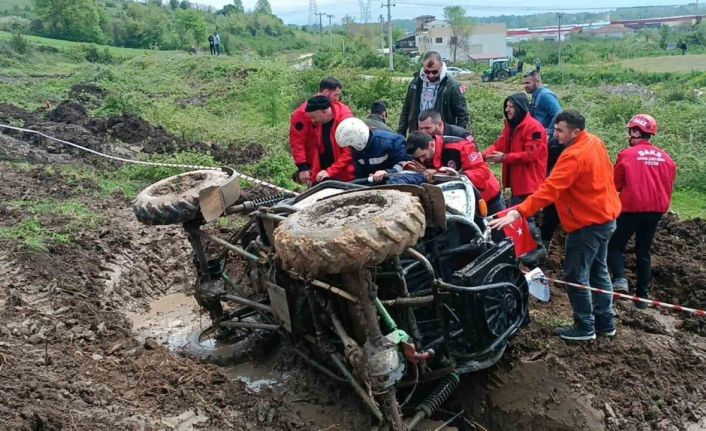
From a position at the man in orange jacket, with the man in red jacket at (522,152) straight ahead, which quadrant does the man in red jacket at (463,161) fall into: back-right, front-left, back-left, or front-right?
front-left

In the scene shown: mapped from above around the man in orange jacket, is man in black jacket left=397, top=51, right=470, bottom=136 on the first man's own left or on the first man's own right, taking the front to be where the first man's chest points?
on the first man's own right

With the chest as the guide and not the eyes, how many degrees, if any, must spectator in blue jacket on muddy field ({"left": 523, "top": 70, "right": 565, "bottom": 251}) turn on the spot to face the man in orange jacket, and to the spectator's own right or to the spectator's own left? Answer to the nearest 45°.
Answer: approximately 45° to the spectator's own left

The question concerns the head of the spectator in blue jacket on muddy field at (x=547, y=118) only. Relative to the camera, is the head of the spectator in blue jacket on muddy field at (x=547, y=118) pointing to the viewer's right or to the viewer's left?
to the viewer's left

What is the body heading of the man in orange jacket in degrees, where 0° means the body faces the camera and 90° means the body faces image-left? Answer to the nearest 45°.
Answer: approximately 90°

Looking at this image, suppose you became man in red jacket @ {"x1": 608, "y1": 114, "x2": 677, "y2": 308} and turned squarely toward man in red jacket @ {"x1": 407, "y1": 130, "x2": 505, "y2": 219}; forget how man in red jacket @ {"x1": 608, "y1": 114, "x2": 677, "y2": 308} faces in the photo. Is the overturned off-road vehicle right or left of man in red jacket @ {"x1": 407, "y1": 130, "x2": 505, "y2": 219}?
left

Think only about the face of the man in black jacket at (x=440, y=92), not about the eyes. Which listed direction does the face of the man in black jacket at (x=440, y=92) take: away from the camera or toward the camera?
toward the camera

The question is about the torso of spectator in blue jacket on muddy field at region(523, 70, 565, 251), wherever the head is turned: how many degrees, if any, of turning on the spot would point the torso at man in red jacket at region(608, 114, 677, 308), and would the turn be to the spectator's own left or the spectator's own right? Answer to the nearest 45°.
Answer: approximately 90° to the spectator's own left

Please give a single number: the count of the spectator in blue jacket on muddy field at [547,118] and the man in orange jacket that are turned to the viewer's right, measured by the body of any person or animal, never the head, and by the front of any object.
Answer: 0

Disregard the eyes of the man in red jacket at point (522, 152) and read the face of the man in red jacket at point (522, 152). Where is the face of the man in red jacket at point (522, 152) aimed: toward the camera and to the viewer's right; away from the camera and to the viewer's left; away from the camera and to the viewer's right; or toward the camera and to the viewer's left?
toward the camera and to the viewer's left

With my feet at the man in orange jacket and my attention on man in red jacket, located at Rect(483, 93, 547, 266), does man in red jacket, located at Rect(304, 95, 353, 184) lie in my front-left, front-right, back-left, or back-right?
front-left

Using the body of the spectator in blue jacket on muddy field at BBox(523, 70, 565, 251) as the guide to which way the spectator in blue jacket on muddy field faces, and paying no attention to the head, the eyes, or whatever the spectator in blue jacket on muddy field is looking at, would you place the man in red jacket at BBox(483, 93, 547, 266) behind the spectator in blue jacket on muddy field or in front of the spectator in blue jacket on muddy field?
in front

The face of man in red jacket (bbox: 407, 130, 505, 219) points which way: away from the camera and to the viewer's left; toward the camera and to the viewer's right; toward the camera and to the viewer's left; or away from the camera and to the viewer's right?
toward the camera and to the viewer's left

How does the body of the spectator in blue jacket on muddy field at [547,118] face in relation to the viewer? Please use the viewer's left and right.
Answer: facing the viewer and to the left of the viewer

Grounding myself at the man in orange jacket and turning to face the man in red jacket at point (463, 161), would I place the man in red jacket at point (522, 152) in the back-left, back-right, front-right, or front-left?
front-right

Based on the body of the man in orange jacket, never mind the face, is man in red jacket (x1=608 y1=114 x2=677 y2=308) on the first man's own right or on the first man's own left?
on the first man's own right
